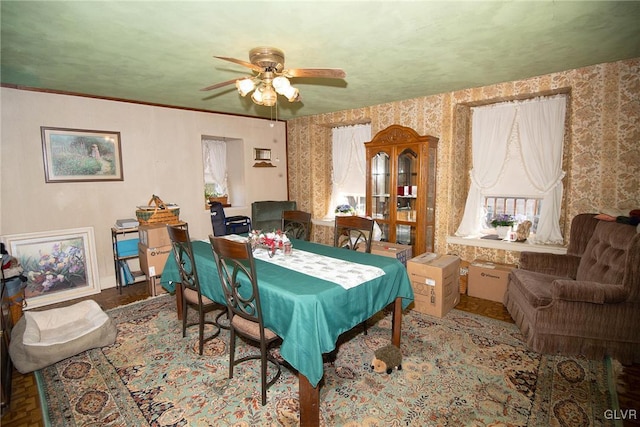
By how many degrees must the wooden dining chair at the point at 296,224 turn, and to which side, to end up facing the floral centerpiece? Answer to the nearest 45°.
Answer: approximately 45° to its left

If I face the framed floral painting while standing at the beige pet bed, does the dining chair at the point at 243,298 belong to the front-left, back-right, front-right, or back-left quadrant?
back-right

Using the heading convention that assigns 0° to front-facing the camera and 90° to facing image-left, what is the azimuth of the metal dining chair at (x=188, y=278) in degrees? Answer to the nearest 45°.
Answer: approximately 225°

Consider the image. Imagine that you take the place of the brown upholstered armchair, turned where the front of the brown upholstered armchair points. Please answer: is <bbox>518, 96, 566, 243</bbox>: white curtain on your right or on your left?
on your right

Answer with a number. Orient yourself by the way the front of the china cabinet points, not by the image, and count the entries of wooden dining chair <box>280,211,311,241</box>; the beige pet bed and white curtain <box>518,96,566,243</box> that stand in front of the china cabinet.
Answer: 2

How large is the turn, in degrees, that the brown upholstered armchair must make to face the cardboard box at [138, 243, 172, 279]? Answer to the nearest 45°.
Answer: approximately 45° to its right

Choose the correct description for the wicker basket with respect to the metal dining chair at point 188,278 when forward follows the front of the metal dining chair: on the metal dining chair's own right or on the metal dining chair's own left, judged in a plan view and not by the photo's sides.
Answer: on the metal dining chair's own left

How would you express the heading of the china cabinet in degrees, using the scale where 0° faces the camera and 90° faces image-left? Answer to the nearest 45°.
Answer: approximately 45°

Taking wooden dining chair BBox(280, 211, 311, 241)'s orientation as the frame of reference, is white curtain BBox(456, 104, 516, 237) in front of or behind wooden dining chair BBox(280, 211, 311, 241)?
behind
